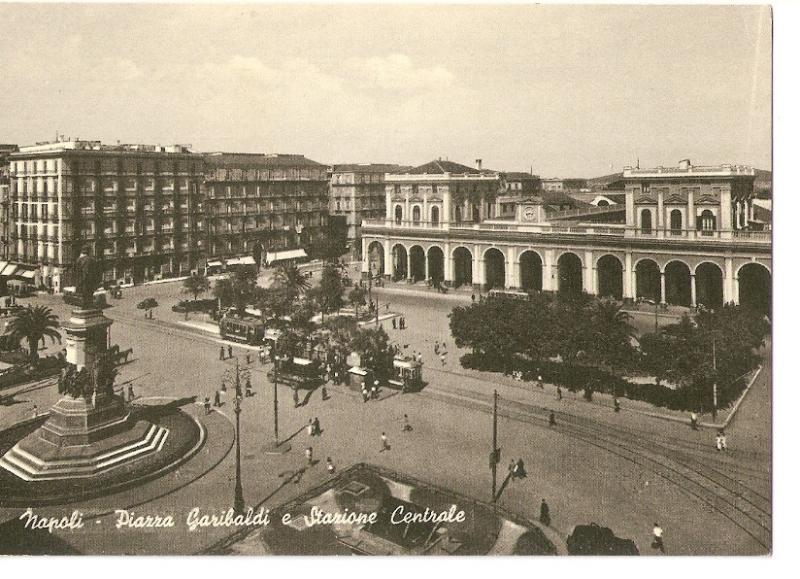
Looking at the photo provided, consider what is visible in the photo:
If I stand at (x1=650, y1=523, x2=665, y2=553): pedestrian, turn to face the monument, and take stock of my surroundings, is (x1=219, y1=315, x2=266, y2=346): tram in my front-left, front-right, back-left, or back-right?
front-right

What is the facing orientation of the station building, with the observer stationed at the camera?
facing the viewer and to the left of the viewer

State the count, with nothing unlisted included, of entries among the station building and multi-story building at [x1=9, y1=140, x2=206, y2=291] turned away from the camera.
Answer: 0

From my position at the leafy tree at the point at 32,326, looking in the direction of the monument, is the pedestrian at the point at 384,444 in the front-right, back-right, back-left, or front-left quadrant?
front-left

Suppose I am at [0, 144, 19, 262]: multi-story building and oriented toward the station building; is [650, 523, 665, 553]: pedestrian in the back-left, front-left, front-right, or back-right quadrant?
front-right

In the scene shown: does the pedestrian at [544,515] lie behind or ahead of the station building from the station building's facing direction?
ahead

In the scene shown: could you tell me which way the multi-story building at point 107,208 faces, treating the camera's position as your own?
facing the viewer and to the right of the viewer

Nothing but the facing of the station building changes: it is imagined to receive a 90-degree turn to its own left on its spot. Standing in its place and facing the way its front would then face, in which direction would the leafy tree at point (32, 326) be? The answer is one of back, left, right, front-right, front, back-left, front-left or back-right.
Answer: right
